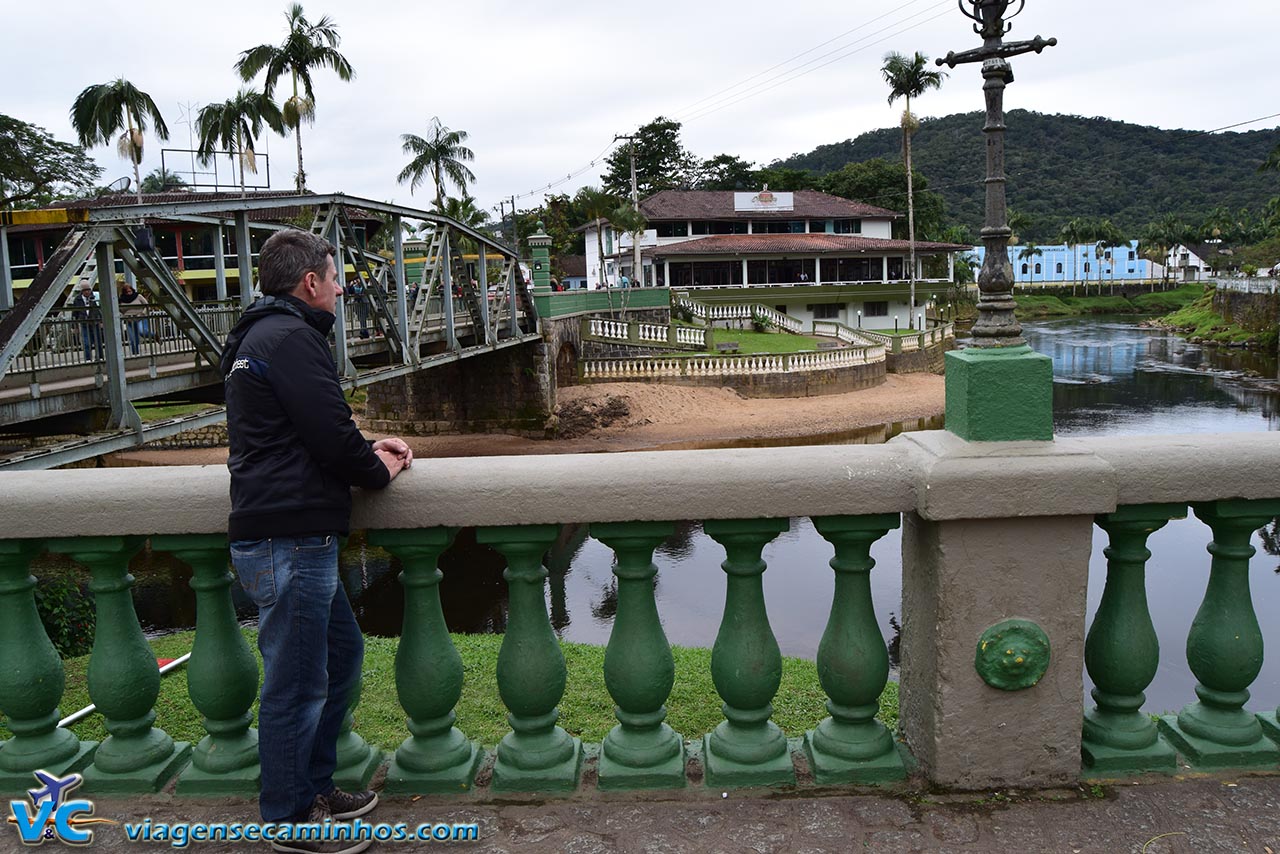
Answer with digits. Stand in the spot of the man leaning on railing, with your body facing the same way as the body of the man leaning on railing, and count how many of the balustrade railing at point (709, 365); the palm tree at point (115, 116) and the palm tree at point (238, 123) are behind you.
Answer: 0

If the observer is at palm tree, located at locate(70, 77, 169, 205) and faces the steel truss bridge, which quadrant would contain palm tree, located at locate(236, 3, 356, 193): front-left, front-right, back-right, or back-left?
front-left

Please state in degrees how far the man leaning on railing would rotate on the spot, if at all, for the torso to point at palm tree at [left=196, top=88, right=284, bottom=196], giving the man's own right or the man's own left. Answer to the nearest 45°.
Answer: approximately 45° to the man's own left

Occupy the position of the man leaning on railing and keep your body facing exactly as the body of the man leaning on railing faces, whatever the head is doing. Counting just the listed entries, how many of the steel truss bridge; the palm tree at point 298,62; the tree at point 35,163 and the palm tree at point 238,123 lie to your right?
0

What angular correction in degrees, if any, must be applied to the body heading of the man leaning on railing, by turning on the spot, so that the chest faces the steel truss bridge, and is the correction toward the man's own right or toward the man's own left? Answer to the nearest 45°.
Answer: approximately 45° to the man's own left

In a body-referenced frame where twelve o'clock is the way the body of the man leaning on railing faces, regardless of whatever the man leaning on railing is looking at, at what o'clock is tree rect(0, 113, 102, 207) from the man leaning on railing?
The tree is roughly at 10 o'clock from the man leaning on railing.

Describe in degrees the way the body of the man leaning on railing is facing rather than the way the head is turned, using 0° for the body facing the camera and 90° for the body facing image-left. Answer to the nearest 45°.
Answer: approximately 225°

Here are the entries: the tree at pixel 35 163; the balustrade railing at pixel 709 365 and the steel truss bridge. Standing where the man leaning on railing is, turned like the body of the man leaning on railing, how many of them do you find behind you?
0

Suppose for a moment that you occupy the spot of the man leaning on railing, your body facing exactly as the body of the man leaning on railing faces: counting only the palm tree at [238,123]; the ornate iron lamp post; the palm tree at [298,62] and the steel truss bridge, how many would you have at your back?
0

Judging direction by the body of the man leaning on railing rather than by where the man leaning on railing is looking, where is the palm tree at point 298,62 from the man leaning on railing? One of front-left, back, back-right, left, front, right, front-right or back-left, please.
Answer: front-left
